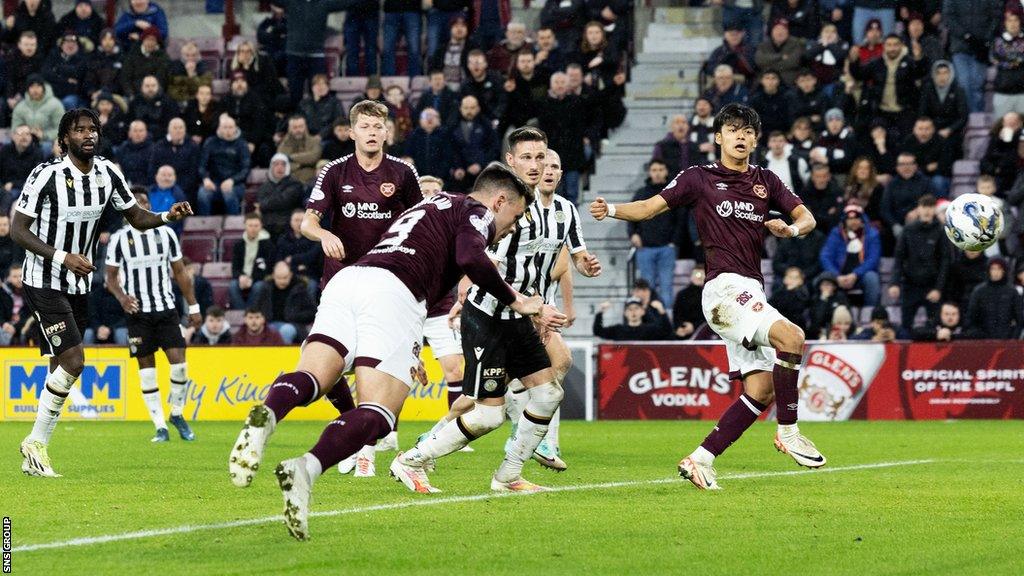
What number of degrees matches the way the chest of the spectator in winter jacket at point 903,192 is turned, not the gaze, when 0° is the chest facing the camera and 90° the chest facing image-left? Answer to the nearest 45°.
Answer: approximately 0°

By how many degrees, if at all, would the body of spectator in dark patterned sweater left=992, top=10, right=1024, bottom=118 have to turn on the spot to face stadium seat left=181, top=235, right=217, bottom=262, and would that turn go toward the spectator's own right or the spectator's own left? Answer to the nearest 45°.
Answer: approximately 90° to the spectator's own right

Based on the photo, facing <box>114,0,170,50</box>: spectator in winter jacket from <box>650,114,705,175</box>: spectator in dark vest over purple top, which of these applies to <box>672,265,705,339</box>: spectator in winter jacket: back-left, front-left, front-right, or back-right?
back-left

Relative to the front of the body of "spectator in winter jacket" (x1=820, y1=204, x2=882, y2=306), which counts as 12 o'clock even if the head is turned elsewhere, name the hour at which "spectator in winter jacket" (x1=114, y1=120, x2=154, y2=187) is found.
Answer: "spectator in winter jacket" (x1=114, y1=120, x2=154, y2=187) is roughly at 3 o'clock from "spectator in winter jacket" (x1=820, y1=204, x2=882, y2=306).
